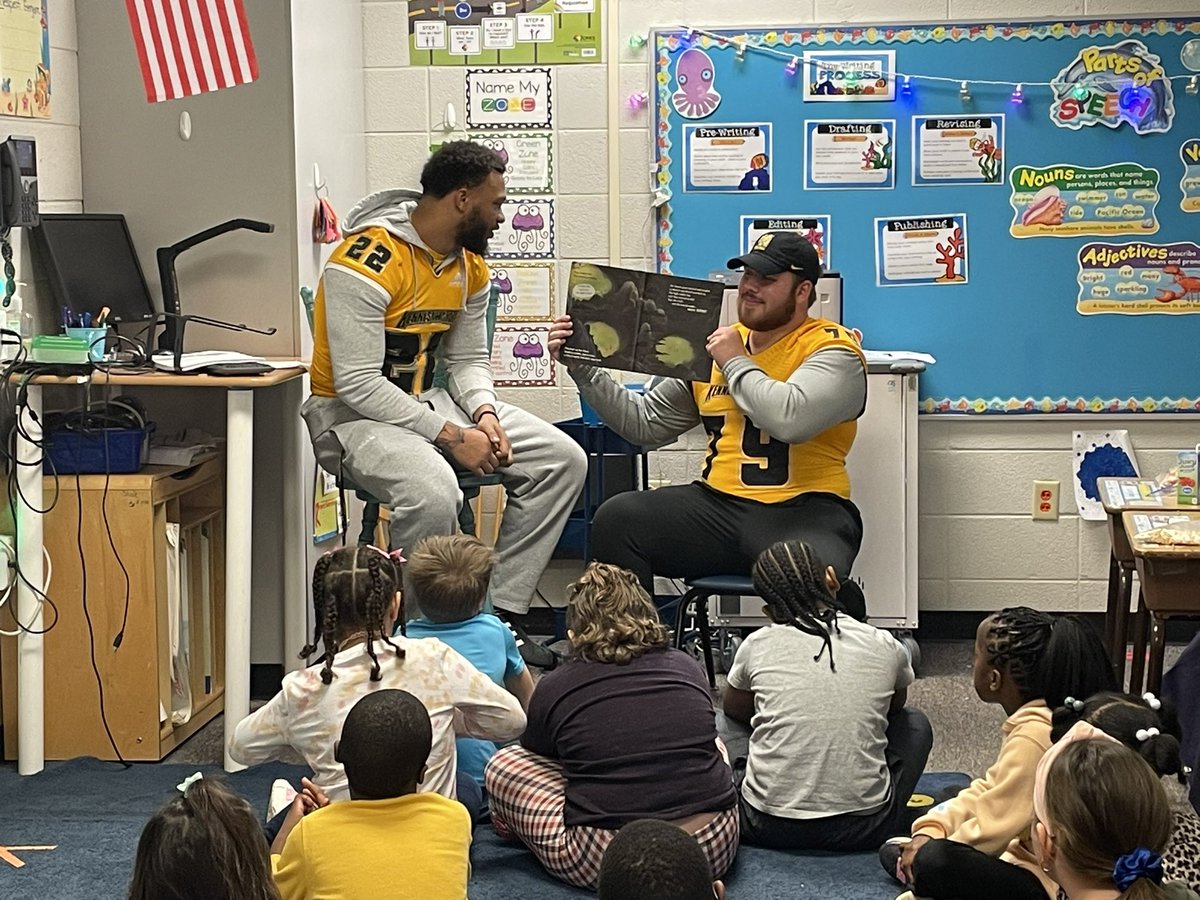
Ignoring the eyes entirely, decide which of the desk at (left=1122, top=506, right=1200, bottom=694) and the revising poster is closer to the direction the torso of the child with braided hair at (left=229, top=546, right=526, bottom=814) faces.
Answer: the revising poster

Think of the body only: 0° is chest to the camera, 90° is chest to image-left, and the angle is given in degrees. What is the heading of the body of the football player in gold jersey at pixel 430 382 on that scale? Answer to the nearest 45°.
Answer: approximately 315°

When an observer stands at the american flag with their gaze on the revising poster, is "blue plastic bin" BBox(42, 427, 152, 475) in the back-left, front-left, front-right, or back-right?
back-right

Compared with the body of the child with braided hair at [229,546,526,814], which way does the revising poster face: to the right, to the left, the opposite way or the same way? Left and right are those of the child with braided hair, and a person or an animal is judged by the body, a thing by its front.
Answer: the opposite way

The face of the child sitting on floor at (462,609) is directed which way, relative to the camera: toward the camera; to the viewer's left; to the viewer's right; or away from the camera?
away from the camera

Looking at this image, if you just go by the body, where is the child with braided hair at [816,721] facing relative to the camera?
away from the camera

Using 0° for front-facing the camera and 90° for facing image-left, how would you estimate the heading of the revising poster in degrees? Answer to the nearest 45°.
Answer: approximately 0°

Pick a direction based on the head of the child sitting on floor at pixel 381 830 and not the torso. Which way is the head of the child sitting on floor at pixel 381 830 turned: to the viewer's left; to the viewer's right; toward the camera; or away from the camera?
away from the camera

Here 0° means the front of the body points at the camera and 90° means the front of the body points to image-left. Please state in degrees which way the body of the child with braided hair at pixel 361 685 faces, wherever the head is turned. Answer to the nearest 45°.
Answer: approximately 180°
